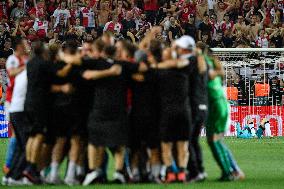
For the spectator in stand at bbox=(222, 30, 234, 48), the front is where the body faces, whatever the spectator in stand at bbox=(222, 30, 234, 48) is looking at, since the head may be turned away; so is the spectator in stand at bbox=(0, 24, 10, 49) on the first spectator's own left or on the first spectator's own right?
on the first spectator's own right

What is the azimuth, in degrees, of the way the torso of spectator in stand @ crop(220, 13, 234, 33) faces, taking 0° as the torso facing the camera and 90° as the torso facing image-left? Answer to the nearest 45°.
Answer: approximately 0°

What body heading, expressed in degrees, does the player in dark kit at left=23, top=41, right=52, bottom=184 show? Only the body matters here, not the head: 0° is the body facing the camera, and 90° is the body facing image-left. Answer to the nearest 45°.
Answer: approximately 225°

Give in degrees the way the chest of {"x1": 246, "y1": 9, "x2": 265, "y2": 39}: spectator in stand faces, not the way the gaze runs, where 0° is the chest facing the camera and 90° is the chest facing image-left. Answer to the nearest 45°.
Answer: approximately 0°

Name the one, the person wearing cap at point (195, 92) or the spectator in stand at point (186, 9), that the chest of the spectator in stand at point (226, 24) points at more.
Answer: the person wearing cap

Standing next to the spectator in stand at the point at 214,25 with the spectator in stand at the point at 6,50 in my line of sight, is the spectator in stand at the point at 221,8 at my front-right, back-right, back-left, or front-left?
back-right

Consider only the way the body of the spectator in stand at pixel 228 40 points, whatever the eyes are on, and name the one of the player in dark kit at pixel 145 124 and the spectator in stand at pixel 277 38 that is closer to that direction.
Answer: the player in dark kit
